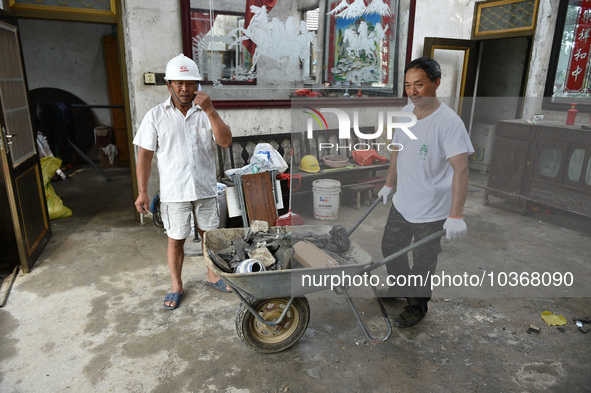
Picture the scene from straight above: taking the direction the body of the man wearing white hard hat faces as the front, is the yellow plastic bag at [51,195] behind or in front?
behind

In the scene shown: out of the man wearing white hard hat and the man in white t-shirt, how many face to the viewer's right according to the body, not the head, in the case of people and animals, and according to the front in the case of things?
0

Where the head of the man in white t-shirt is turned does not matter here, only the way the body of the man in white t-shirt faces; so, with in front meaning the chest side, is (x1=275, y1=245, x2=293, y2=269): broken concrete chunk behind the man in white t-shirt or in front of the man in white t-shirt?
in front

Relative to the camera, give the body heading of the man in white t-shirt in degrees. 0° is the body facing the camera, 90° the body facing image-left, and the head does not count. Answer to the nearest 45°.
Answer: approximately 45°

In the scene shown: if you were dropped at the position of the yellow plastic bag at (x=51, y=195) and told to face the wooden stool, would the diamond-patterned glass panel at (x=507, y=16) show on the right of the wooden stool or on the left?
left

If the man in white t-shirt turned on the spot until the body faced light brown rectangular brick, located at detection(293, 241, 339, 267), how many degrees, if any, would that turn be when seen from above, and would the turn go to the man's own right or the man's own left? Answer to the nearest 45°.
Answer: approximately 45° to the man's own right

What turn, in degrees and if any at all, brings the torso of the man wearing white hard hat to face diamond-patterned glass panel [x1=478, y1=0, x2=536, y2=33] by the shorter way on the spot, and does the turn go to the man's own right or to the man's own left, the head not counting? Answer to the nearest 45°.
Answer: approximately 135° to the man's own left

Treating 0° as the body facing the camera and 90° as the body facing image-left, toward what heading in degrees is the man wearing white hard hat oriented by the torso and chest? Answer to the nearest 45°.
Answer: approximately 0°

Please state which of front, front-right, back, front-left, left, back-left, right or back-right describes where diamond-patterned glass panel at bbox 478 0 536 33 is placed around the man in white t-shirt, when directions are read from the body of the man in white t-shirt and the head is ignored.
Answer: back-right

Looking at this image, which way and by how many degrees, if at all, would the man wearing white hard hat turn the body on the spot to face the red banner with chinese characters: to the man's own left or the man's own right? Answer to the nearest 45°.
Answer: approximately 90° to the man's own left
